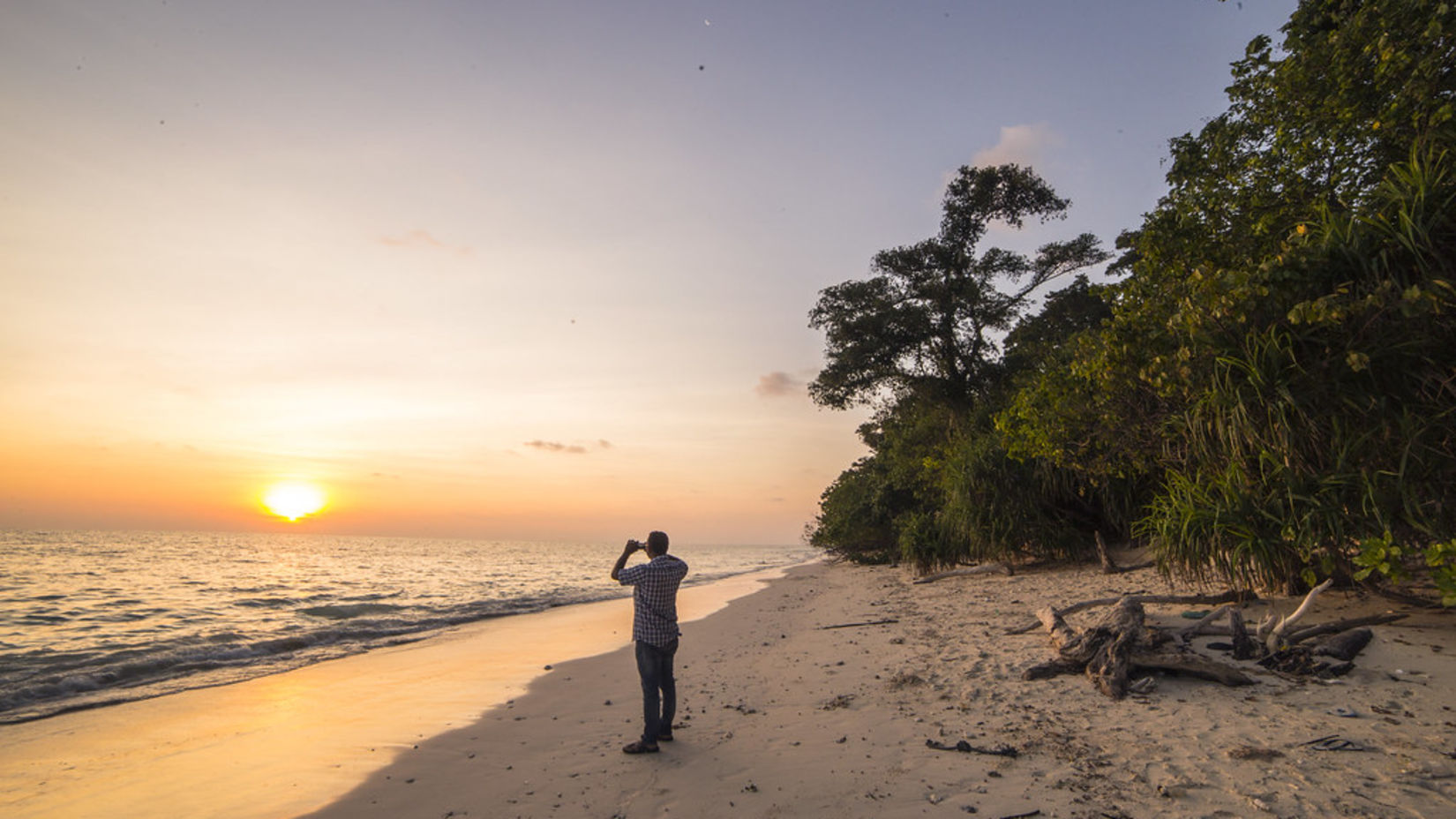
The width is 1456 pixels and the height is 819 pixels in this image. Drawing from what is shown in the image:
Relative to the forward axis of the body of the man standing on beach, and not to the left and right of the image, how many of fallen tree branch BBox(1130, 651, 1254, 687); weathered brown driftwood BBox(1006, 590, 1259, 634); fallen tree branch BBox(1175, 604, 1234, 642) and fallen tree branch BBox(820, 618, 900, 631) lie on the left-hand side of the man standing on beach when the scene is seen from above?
0

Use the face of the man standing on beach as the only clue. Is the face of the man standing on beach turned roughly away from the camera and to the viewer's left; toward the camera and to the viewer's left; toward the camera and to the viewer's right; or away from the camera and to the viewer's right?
away from the camera and to the viewer's left

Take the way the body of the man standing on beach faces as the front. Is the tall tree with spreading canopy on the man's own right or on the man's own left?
on the man's own right

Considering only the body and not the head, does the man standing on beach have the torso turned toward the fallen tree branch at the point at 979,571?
no

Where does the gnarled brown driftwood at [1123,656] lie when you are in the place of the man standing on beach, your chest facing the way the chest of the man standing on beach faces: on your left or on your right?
on your right

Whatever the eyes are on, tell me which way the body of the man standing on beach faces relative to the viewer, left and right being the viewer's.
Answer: facing away from the viewer and to the left of the viewer

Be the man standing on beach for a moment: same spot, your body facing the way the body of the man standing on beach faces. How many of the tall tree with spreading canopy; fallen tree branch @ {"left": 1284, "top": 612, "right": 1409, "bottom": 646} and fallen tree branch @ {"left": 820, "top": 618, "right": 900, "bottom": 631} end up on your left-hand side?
0

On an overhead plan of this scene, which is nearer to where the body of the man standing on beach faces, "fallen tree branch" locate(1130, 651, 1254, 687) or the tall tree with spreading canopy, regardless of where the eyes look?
the tall tree with spreading canopy

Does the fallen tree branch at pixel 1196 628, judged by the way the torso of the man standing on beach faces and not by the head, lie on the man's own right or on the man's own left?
on the man's own right

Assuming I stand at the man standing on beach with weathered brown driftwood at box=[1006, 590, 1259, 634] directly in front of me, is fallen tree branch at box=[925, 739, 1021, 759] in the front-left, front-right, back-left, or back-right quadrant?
front-right
